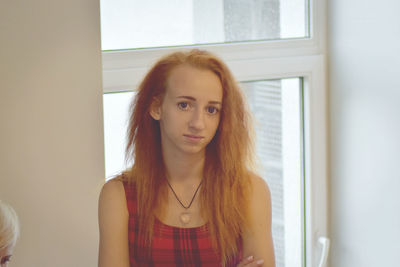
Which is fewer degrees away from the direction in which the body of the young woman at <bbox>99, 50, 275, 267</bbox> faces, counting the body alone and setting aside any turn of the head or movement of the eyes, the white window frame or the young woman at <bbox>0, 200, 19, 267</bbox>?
the young woman

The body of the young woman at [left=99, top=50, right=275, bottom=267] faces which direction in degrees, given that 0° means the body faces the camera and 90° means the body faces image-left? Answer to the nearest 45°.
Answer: approximately 0°

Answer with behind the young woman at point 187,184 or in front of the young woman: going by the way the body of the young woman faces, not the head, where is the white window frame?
behind

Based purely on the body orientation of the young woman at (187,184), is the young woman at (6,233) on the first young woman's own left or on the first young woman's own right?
on the first young woman's own right
